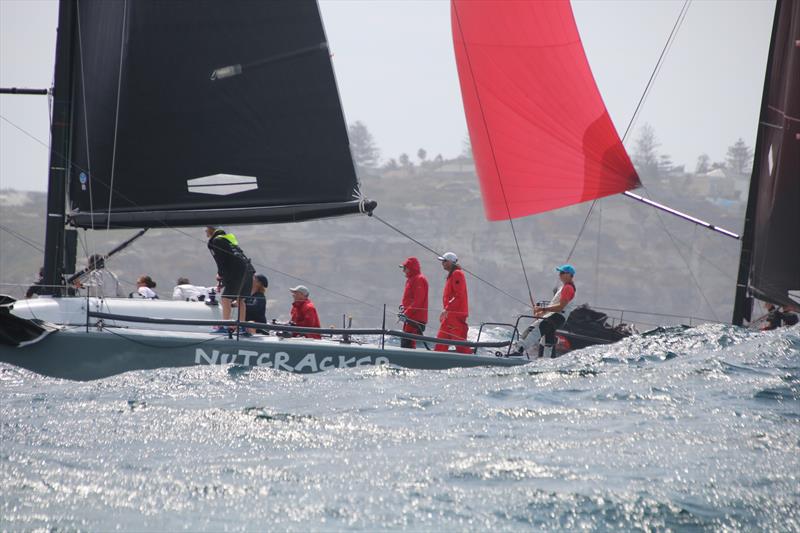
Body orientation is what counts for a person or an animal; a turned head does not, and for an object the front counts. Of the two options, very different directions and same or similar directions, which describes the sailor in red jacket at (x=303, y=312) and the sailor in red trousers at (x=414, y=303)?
same or similar directions

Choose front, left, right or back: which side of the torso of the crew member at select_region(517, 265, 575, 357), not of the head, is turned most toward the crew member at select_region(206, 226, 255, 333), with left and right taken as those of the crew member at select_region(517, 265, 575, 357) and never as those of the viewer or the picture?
front

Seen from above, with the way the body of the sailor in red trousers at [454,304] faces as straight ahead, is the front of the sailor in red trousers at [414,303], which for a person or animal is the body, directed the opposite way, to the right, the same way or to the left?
the same way

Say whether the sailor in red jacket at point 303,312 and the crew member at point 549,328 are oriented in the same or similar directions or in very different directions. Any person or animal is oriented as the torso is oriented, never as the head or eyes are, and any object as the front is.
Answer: same or similar directions

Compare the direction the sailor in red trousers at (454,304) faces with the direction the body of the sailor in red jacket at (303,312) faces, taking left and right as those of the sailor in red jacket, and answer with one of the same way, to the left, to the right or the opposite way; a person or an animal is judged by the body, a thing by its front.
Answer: the same way

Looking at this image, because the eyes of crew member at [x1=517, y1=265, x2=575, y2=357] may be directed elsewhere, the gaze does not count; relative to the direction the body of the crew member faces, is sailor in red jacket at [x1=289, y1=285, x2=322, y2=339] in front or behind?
in front

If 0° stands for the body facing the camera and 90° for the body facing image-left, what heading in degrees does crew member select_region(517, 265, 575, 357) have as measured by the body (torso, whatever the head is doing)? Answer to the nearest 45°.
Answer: approximately 90°
